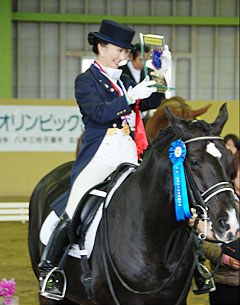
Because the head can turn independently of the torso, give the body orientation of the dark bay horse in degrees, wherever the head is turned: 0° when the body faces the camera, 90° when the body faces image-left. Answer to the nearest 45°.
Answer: approximately 315°

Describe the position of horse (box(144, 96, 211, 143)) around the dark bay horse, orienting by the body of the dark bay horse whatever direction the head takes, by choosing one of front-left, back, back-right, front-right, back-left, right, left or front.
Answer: back-left

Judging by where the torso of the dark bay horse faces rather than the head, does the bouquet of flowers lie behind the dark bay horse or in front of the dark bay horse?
behind
